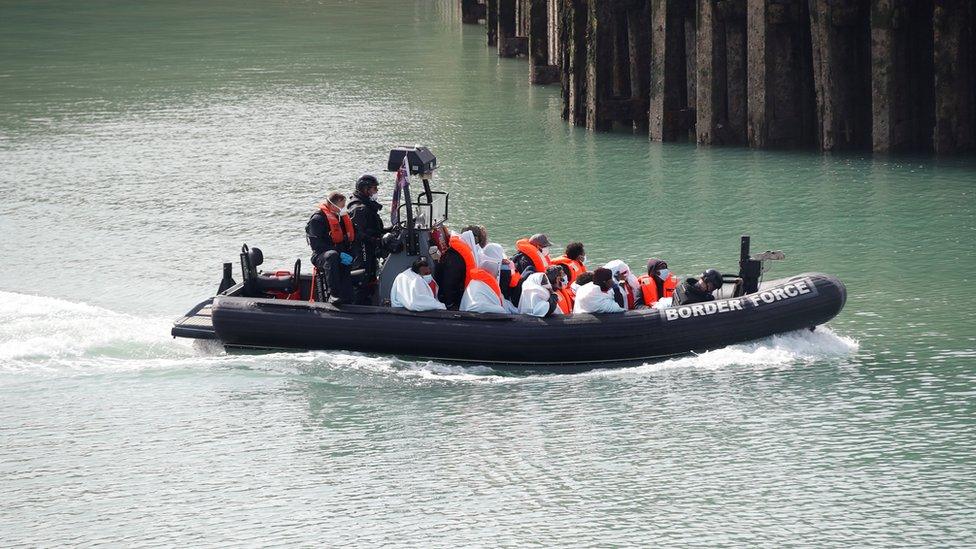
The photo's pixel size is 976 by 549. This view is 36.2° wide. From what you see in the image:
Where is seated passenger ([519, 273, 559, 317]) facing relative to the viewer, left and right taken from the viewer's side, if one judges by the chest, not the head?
facing to the right of the viewer

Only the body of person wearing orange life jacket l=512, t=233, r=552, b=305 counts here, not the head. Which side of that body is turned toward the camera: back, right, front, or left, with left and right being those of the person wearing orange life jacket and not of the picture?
right

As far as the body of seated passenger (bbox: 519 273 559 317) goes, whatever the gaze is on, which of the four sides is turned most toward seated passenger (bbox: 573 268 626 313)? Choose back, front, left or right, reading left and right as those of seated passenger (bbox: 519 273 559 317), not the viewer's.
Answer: front

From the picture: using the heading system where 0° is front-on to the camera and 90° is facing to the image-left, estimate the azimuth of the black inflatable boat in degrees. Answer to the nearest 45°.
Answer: approximately 270°

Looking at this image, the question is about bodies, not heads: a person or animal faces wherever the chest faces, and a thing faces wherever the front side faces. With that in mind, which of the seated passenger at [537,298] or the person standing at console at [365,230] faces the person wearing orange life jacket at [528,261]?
the person standing at console

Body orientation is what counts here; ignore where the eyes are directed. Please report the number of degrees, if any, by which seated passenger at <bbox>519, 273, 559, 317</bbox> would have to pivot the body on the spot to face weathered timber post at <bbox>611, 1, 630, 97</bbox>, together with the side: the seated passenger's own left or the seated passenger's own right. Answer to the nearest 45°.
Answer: approximately 90° to the seated passenger's own left

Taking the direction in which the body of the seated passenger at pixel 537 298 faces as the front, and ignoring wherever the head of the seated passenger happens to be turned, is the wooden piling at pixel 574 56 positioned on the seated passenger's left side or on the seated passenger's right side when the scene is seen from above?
on the seated passenger's left side

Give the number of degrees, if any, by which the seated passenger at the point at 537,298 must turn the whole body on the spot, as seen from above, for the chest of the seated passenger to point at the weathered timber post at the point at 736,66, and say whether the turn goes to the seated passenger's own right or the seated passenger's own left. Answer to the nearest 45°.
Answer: approximately 90° to the seated passenger's own left

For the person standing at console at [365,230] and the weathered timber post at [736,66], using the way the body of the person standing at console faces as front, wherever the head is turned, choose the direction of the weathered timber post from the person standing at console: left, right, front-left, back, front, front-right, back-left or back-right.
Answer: front-left

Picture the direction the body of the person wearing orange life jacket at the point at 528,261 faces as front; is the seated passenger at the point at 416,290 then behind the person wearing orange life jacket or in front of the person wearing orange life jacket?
behind

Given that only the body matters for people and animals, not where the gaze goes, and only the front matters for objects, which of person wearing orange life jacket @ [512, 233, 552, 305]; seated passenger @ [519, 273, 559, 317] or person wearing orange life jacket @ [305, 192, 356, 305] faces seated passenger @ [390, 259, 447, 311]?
person wearing orange life jacket @ [305, 192, 356, 305]

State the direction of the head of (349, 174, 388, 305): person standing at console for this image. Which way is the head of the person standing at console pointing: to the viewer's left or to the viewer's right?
to the viewer's right

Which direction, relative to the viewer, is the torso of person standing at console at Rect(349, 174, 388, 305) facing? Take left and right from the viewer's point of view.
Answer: facing to the right of the viewer
